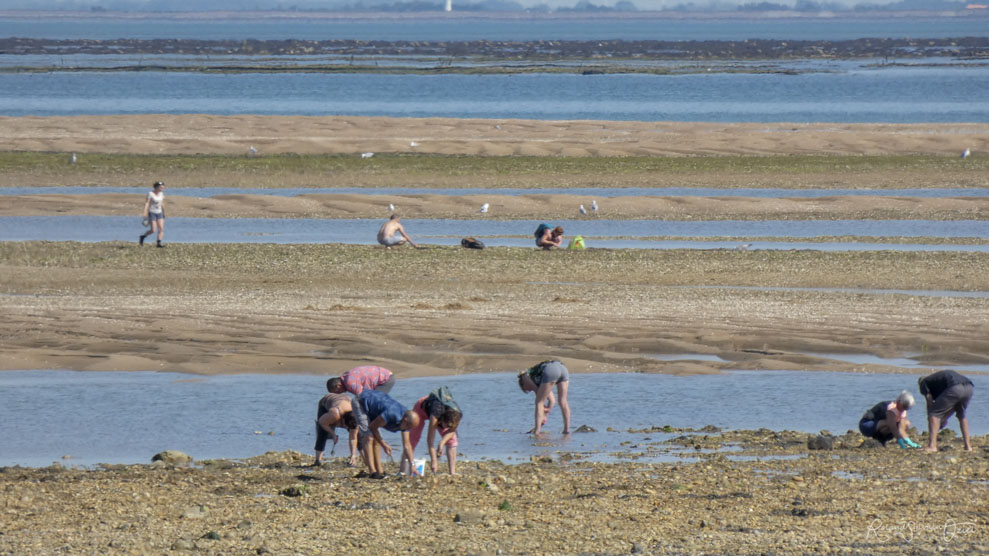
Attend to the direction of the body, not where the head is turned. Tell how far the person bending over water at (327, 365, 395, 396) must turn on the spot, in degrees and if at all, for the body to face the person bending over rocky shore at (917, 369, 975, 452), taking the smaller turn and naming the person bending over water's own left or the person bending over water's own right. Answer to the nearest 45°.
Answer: approximately 180°

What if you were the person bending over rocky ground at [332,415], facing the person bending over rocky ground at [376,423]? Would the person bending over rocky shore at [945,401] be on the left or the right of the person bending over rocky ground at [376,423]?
left

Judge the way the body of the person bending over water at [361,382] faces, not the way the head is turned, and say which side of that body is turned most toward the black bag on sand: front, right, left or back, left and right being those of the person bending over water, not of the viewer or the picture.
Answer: right

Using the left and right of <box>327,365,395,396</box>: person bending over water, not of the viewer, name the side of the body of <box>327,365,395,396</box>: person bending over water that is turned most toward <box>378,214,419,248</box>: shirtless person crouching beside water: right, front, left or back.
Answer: right

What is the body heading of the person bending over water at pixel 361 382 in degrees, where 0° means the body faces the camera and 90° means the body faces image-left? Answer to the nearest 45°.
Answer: approximately 90°

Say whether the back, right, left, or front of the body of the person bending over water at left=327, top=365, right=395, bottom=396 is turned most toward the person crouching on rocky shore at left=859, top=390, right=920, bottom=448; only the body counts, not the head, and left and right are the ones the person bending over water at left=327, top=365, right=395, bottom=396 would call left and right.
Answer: back

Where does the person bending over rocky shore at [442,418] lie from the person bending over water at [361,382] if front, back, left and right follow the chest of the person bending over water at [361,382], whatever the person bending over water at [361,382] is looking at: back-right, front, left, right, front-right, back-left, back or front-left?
back-left

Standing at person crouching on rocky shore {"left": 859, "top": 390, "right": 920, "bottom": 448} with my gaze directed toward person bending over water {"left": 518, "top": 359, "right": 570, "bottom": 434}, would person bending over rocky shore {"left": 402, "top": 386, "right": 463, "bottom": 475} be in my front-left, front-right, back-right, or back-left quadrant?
front-left

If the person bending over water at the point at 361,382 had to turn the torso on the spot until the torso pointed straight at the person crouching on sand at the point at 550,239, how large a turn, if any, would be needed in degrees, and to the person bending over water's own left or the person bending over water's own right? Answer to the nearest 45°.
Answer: approximately 90° to the person bending over water's own right

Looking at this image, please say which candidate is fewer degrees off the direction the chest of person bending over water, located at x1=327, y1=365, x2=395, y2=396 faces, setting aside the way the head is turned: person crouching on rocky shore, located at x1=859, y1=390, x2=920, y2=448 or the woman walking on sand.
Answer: the woman walking on sand

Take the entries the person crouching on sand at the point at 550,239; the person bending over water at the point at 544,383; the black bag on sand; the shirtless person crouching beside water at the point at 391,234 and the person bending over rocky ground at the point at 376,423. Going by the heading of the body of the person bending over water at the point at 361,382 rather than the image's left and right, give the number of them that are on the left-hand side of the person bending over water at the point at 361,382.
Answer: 1

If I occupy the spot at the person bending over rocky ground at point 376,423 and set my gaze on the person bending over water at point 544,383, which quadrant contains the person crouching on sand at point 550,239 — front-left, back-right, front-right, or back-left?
front-left

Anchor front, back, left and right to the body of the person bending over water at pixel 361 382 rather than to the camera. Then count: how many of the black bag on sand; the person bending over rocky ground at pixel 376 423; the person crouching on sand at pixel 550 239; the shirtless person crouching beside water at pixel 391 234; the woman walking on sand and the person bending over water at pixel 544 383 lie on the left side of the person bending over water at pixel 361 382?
1

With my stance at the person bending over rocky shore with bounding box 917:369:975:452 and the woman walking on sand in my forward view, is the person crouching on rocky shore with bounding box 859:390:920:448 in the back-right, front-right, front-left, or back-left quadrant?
front-left

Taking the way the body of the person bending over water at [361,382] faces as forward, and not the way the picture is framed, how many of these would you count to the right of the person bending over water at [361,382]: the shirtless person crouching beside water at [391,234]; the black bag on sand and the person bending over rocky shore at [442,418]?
2
